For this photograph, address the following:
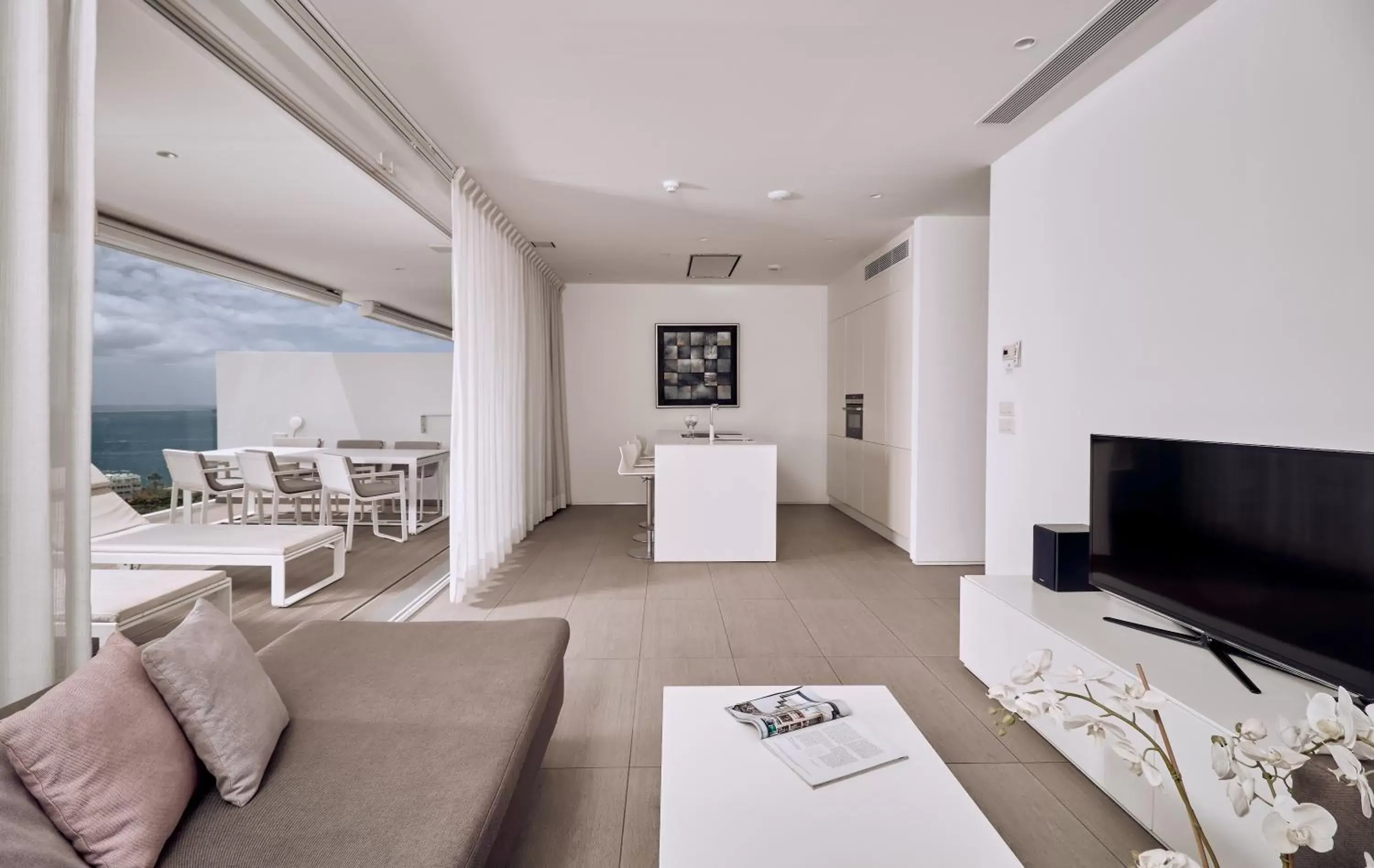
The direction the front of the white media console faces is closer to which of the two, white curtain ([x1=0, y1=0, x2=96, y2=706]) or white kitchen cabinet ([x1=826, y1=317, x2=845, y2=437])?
the white curtain

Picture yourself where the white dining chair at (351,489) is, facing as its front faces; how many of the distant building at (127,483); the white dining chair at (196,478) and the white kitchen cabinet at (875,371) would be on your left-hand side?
2

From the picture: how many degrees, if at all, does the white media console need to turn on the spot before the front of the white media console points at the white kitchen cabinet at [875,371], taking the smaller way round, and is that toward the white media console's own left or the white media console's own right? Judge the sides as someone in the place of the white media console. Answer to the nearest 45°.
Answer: approximately 90° to the white media console's own right

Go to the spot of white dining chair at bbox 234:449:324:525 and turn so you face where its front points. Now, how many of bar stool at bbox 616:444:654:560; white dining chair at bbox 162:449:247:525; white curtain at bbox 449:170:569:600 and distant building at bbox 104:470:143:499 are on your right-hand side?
2

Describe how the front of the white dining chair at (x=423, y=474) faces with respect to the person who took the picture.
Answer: facing the viewer and to the left of the viewer

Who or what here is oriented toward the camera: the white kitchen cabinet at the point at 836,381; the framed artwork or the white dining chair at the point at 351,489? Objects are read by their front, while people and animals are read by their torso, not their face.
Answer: the framed artwork

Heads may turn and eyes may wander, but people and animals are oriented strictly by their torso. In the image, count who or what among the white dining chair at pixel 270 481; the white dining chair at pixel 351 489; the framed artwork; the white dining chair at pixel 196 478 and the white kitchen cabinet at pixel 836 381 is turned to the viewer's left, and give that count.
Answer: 1

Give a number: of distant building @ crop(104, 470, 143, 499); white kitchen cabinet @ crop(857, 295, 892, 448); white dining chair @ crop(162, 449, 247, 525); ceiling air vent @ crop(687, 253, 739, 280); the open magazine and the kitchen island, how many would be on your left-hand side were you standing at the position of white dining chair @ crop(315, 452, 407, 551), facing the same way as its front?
2

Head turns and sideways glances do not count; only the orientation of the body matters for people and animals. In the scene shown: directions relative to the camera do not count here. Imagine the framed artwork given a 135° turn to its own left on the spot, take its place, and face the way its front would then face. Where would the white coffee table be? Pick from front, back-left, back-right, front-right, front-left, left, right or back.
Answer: back-right

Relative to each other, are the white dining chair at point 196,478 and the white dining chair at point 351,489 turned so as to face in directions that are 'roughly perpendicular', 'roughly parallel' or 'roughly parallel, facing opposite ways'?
roughly parallel

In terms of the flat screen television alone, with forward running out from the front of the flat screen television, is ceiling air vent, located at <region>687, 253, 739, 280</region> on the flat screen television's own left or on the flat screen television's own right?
on the flat screen television's own right

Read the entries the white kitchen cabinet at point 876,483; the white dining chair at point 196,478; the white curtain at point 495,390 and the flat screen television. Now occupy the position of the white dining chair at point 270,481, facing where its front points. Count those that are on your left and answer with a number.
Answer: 1

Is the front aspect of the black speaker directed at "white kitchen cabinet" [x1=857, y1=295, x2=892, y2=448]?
no

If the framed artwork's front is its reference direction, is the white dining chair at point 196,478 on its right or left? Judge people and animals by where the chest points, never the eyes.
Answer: on its right

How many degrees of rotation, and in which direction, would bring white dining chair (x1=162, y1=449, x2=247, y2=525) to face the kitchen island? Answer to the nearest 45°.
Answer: approximately 90° to its right

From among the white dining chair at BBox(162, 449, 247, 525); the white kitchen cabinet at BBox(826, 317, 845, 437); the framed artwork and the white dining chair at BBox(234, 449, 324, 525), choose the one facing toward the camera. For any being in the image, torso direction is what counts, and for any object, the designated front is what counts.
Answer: the framed artwork

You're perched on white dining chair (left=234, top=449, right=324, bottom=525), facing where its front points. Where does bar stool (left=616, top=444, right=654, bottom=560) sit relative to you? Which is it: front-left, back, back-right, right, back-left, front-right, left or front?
right

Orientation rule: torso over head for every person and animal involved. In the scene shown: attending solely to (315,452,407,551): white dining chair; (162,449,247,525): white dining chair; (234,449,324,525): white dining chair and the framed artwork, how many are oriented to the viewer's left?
0

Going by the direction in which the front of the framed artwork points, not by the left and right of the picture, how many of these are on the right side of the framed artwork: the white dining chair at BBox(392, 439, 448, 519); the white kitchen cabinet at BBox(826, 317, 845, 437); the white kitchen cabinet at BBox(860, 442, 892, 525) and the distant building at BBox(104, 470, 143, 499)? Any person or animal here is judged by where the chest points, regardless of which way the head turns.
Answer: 2

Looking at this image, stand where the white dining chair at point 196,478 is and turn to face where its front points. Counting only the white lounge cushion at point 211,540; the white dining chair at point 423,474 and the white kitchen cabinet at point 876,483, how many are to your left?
0

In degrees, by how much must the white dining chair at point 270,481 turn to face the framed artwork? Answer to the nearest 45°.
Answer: approximately 45° to its right
